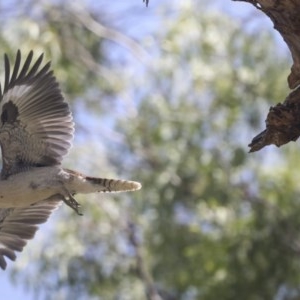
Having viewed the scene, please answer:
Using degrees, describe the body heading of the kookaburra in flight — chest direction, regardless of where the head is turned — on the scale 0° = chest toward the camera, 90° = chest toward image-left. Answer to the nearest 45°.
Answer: approximately 90°

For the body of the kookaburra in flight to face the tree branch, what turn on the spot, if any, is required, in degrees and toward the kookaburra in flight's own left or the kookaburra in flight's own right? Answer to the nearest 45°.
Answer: approximately 135° to the kookaburra in flight's own left
